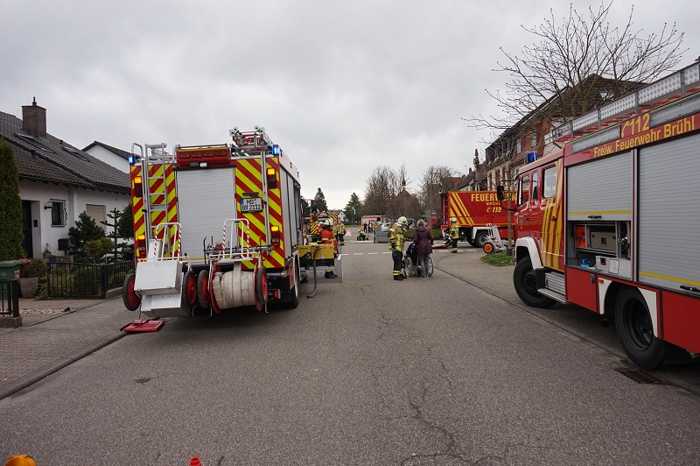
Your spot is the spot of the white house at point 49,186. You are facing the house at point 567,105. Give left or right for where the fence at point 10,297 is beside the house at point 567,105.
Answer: right

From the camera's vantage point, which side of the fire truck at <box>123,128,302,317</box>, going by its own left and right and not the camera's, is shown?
back

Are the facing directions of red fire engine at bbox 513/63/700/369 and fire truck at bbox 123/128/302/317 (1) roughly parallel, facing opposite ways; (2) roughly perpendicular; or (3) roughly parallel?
roughly parallel

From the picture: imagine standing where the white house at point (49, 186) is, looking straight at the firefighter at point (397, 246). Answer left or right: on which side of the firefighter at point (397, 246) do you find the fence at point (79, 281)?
right

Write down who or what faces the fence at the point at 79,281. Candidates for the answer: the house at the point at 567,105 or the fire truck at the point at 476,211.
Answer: the house

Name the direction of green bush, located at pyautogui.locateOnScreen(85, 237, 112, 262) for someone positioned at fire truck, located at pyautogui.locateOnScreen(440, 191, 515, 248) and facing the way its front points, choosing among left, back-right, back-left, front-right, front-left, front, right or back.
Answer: back-right

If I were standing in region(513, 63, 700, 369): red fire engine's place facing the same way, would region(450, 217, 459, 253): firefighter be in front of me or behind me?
in front

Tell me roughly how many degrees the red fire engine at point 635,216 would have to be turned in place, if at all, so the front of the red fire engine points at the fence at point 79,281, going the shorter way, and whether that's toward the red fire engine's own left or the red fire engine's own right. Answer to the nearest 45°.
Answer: approximately 45° to the red fire engine's own left

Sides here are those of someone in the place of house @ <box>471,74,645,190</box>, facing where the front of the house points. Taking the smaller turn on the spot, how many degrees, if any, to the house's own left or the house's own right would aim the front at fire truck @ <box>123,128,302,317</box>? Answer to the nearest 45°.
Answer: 0° — it already faces it

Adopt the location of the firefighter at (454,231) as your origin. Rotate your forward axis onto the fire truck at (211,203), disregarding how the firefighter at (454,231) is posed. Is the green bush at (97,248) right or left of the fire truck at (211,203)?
right

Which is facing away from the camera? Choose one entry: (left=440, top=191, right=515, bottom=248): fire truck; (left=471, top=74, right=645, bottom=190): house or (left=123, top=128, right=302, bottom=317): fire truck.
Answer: (left=123, top=128, right=302, bottom=317): fire truck

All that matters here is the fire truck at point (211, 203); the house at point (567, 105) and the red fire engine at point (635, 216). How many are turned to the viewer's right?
0

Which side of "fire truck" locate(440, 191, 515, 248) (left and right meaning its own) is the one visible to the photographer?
right

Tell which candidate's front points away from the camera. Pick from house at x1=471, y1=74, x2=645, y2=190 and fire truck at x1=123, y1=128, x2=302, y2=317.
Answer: the fire truck

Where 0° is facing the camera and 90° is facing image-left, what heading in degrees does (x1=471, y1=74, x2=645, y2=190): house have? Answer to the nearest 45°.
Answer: approximately 45°

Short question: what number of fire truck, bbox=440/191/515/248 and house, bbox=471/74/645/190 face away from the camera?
0
